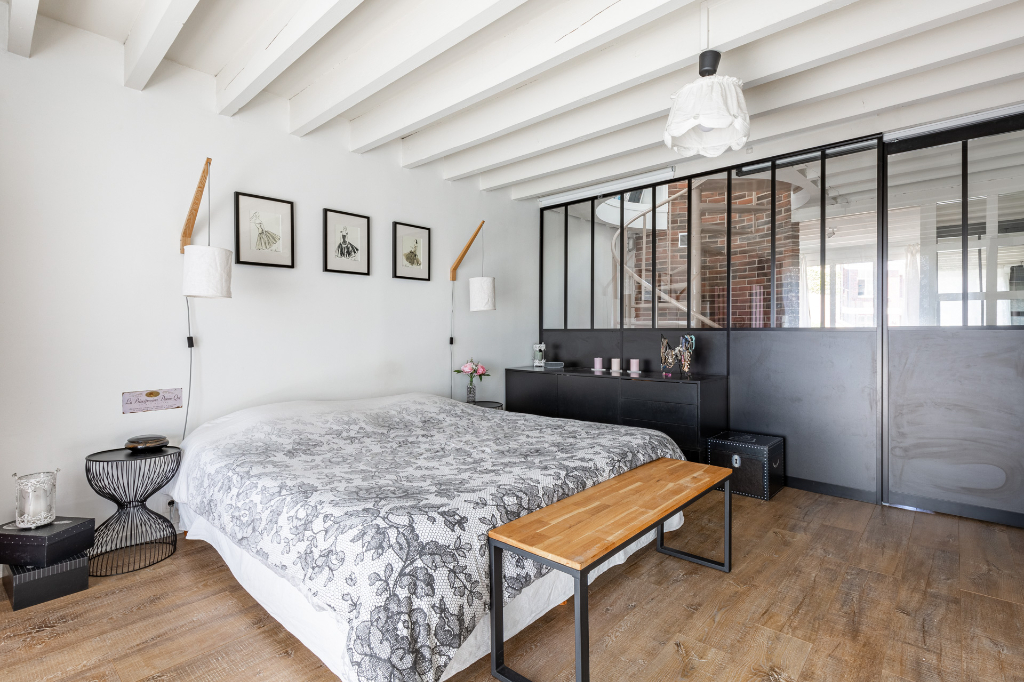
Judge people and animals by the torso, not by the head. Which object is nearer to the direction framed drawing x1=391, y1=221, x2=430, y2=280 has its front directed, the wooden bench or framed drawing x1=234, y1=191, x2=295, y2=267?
the wooden bench

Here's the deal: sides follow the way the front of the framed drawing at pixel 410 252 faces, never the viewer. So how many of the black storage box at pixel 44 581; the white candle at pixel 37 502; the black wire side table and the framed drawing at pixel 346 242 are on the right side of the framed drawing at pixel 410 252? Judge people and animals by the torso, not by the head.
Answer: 4

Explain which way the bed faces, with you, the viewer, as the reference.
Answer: facing the viewer and to the right of the viewer

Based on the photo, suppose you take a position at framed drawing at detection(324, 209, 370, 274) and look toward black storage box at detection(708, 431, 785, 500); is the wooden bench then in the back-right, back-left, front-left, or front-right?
front-right

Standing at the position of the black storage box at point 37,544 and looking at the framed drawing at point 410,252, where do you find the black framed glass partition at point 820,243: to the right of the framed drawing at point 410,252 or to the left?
right

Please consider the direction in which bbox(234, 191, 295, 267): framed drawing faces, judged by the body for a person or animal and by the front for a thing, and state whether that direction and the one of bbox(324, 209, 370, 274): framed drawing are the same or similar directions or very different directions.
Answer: same or similar directions

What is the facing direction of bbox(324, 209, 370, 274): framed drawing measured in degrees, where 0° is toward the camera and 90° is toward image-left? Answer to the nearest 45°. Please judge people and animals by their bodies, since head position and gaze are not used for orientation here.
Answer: approximately 315°

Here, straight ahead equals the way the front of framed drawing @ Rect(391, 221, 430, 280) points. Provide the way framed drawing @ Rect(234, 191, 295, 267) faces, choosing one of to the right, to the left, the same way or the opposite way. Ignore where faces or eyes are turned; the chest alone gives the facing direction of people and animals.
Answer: the same way

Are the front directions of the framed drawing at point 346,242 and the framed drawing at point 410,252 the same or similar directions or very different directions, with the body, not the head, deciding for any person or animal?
same or similar directions

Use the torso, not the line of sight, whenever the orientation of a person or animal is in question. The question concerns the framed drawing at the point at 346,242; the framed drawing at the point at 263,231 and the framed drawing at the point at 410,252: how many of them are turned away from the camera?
0

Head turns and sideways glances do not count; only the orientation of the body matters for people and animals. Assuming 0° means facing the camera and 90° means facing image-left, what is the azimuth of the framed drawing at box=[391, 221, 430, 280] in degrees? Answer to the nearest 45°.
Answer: approximately 315°

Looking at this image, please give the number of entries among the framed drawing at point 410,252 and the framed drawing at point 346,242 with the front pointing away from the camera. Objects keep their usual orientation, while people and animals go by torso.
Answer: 0

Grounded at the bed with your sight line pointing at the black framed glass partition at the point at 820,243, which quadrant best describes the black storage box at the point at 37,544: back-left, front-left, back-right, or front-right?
back-left

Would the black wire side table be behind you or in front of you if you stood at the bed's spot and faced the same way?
behind

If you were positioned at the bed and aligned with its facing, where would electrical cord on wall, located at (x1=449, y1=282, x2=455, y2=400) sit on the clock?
The electrical cord on wall is roughly at 8 o'clock from the bed.

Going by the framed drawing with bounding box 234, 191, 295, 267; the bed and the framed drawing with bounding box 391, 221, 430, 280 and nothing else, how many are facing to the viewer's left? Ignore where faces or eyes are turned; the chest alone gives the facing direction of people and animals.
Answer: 0

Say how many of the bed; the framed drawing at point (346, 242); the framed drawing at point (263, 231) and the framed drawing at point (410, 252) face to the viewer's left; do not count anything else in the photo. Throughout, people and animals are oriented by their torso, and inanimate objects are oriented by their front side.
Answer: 0
